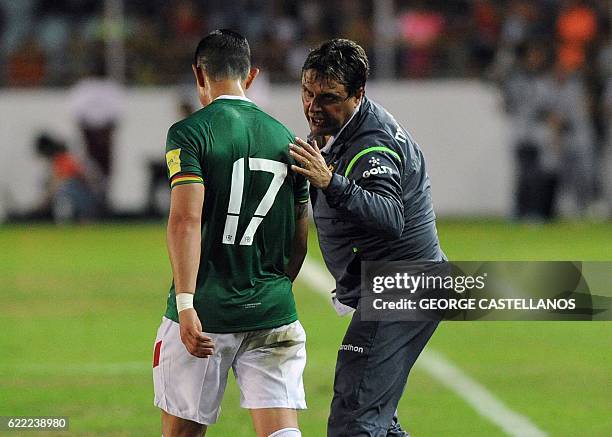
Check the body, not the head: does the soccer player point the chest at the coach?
no

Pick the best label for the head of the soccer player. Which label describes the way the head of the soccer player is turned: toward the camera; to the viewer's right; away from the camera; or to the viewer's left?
away from the camera

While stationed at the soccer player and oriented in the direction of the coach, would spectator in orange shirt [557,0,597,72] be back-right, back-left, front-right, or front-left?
front-left

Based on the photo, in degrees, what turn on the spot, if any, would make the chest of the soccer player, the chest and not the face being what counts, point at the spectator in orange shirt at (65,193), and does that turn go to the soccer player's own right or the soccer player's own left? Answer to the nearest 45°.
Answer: approximately 45° to the soccer player's own right

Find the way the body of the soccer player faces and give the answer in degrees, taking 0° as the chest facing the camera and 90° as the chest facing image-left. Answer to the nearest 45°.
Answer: approximately 135°
